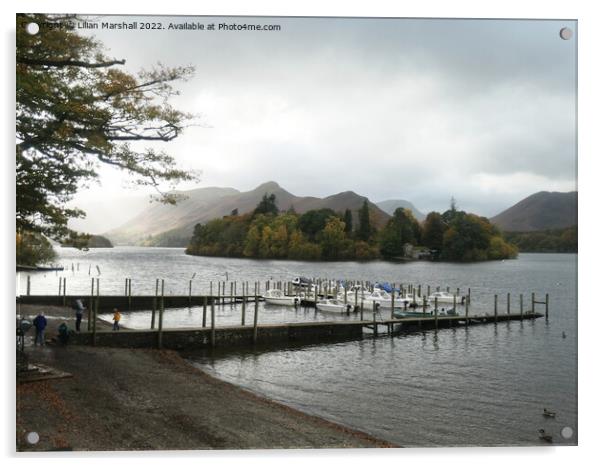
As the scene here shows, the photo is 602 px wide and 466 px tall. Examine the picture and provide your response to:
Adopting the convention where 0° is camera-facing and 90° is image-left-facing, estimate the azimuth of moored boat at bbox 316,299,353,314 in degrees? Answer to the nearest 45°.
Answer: approximately 90°

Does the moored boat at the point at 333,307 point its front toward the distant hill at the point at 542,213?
no

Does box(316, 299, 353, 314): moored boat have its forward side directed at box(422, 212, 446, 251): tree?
no

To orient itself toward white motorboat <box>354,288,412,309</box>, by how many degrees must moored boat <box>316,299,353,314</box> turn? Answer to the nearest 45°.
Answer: approximately 135° to its right
